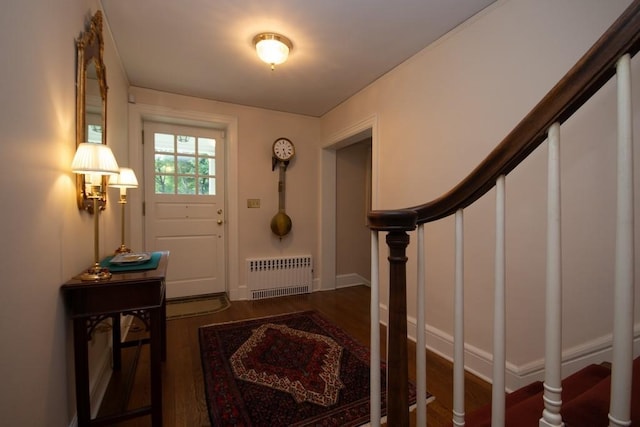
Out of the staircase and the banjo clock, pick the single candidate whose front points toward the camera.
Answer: the banjo clock

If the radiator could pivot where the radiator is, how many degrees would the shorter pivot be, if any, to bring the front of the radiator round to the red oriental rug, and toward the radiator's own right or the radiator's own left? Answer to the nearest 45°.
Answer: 0° — it already faces it

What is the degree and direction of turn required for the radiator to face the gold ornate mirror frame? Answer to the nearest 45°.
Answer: approximately 45° to its right

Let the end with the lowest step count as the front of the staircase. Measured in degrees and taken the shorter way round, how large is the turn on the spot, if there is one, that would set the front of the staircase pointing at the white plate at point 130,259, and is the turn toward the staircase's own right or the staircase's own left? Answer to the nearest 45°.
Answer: approximately 45° to the staircase's own left

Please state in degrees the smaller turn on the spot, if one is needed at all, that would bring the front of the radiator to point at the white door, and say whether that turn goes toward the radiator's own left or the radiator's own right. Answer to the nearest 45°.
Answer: approximately 90° to the radiator's own right

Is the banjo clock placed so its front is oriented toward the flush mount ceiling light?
yes

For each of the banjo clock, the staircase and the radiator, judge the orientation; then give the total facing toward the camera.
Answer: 2

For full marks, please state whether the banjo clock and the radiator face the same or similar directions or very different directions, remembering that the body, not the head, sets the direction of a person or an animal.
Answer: same or similar directions

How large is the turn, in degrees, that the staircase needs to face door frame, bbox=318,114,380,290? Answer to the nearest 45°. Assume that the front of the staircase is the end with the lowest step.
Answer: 0° — it already faces it

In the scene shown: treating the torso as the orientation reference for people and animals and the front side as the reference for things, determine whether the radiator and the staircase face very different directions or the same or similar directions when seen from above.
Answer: very different directions

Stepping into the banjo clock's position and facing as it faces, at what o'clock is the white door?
The white door is roughly at 3 o'clock from the banjo clock.

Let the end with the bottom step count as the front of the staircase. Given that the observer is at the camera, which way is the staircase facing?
facing away from the viewer and to the left of the viewer

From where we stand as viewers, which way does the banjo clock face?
facing the viewer

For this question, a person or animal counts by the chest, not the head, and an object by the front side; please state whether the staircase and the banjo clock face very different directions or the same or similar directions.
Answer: very different directions

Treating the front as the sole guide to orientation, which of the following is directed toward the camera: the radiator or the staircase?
the radiator
